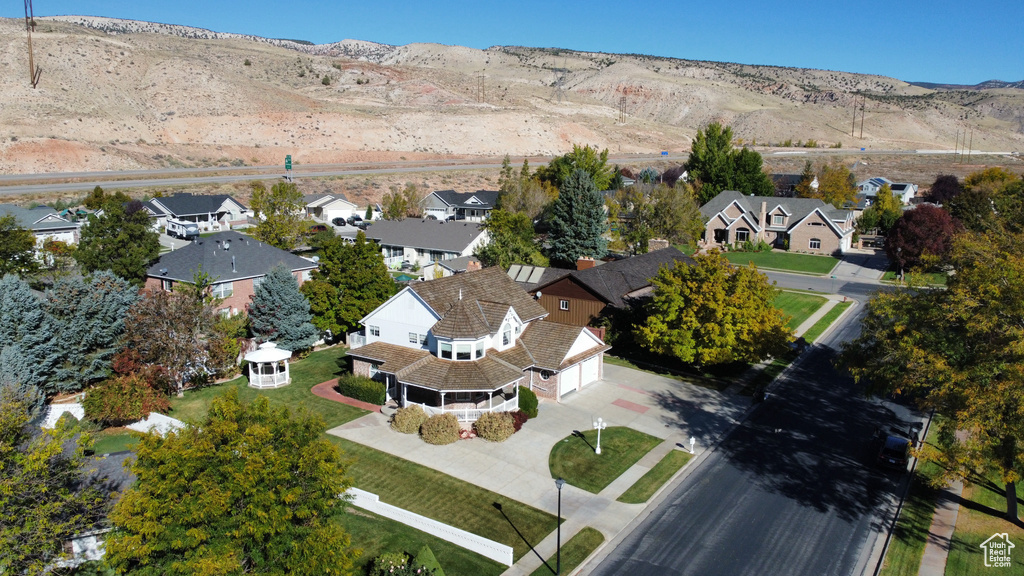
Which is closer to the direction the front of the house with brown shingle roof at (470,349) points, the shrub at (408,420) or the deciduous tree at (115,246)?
the shrub

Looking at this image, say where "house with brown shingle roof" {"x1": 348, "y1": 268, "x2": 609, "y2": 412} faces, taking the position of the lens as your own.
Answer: facing the viewer and to the right of the viewer

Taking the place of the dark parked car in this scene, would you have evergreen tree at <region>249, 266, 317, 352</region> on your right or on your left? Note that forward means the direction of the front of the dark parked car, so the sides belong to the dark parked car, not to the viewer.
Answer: on your left

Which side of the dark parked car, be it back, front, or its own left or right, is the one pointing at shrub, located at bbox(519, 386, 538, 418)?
left

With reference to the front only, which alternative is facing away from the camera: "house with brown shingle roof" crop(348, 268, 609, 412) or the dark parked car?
the dark parked car

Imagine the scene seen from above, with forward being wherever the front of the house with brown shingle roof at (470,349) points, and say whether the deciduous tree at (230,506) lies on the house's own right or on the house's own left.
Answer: on the house's own right

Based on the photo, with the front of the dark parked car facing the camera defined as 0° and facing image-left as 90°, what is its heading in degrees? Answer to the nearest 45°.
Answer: approximately 180°

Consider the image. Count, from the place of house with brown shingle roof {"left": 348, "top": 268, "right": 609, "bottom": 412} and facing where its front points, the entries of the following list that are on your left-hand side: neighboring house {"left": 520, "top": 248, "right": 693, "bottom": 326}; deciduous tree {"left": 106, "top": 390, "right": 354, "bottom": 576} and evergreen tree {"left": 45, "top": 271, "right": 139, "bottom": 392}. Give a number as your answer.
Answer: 1

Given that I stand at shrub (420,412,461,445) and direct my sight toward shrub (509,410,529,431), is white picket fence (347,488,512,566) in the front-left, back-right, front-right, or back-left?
back-right

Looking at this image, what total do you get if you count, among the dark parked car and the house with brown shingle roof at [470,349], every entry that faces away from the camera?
1

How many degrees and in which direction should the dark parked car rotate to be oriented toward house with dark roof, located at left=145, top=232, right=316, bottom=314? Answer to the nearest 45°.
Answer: approximately 90° to its left

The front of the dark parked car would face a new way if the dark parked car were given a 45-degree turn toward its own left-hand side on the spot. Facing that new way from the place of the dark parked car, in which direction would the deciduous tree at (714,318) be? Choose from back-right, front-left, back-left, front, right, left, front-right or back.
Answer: front

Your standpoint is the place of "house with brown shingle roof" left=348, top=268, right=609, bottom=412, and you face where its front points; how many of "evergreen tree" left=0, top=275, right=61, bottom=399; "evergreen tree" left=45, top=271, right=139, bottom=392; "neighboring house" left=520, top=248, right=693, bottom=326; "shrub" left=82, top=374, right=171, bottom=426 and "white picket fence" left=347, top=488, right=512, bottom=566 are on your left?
1

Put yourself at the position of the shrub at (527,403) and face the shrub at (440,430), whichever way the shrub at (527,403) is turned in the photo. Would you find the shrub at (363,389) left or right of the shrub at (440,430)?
right

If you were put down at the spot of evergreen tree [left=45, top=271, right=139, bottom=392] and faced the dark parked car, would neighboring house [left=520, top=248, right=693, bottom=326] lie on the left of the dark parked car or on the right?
left

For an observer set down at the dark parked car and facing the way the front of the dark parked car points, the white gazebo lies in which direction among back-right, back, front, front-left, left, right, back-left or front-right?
left

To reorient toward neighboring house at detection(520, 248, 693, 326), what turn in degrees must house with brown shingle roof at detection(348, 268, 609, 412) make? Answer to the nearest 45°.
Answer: approximately 90° to its left
